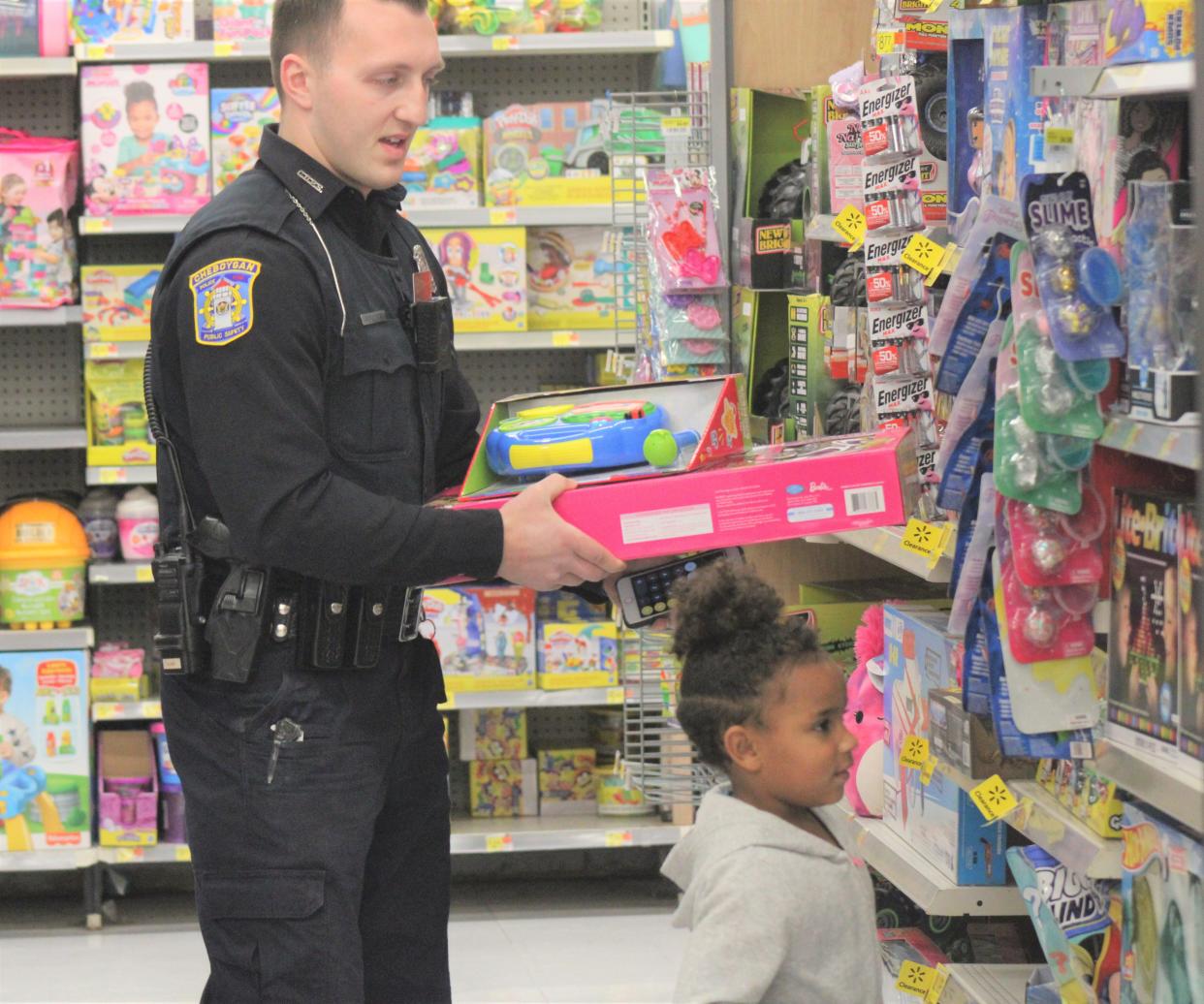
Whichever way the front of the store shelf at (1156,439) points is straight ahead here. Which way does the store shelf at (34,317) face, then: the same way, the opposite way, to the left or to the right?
to the left

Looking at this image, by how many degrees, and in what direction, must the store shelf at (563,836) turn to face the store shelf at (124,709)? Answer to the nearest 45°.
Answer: approximately 90° to its right

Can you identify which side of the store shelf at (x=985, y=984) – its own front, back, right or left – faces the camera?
left
